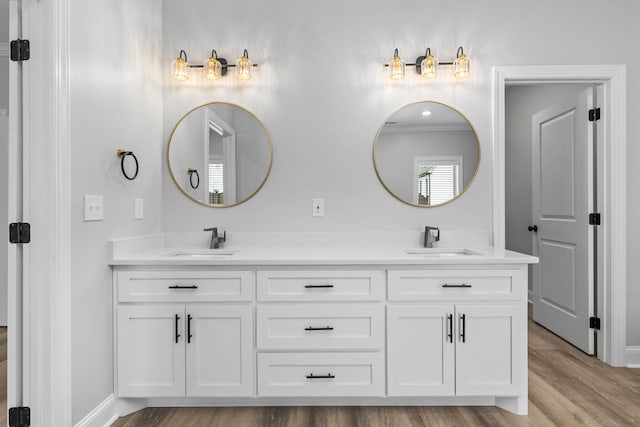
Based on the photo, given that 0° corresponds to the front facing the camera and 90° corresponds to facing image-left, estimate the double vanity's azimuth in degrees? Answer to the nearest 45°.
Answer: approximately 0°

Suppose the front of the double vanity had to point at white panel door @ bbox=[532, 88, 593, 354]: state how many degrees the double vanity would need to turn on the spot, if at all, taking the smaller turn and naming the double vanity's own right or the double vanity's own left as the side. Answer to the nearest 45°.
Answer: approximately 135° to the double vanity's own left

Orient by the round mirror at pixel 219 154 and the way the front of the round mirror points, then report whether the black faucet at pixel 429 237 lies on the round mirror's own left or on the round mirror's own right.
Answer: on the round mirror's own left

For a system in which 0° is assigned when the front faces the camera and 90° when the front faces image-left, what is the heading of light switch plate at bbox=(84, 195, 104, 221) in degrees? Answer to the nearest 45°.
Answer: approximately 315°

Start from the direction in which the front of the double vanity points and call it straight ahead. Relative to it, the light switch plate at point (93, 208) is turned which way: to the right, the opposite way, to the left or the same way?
to the left

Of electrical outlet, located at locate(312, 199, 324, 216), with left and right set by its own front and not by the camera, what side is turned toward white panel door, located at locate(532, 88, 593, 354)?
left

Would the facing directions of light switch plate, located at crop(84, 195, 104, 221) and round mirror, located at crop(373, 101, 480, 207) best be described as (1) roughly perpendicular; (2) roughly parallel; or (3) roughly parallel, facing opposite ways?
roughly perpendicular
